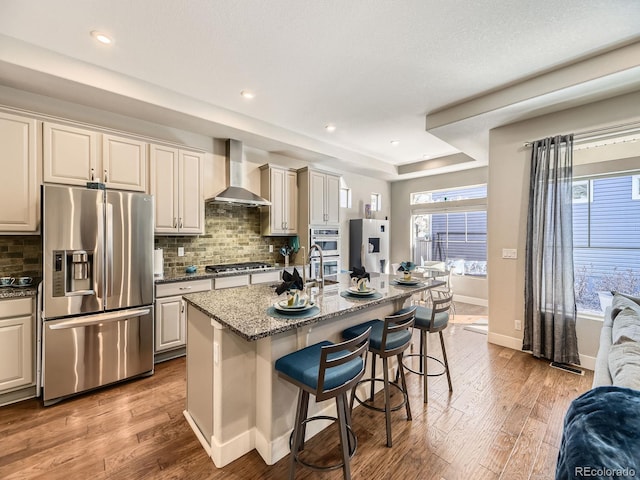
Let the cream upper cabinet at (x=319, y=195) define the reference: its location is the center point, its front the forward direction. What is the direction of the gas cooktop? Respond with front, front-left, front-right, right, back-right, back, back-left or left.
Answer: right

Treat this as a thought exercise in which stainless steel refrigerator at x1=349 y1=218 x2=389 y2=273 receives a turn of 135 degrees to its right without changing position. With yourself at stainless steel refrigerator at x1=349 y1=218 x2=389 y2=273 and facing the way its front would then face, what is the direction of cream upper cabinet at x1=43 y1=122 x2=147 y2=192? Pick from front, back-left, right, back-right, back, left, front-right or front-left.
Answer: front-left

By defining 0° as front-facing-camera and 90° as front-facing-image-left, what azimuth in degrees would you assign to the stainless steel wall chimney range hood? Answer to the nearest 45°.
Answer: approximately 315°

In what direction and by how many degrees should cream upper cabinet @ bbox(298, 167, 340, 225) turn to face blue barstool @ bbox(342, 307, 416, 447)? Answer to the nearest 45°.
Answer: approximately 45° to its right

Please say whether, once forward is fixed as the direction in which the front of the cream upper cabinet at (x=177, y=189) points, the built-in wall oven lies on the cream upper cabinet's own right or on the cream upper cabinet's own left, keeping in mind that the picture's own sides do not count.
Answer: on the cream upper cabinet's own left

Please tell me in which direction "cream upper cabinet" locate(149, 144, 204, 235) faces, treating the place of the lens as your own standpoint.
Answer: facing the viewer and to the right of the viewer
